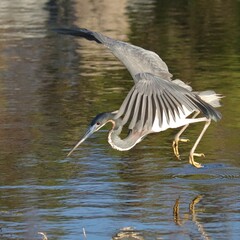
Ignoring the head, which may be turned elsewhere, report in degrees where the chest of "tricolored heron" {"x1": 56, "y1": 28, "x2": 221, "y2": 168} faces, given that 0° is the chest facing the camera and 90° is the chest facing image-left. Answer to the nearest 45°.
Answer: approximately 90°
